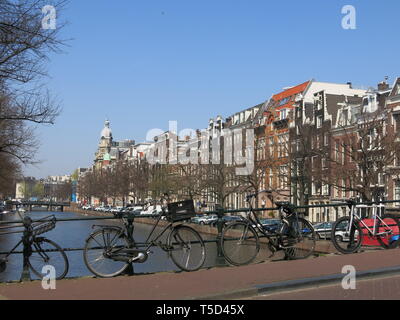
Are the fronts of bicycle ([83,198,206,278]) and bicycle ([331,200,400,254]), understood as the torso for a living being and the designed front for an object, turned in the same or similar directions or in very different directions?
very different directions

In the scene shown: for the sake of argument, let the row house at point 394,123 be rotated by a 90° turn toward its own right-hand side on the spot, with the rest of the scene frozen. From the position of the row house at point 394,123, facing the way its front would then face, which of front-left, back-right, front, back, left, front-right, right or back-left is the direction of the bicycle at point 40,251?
back-left

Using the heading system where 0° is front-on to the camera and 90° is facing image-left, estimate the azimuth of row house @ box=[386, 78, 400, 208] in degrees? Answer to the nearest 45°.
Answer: approximately 45°

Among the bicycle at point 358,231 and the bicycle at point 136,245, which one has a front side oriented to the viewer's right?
the bicycle at point 136,245

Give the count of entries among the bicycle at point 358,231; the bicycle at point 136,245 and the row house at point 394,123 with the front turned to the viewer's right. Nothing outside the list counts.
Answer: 1

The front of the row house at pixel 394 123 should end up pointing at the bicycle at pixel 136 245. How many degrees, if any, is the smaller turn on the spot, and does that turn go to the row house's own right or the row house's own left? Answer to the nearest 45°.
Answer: approximately 45° to the row house's own left

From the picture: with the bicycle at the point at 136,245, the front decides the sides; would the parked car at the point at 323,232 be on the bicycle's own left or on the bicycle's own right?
on the bicycle's own left

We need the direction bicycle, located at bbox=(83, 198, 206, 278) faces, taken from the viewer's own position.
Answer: facing to the right of the viewer

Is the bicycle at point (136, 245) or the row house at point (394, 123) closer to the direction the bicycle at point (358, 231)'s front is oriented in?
the bicycle

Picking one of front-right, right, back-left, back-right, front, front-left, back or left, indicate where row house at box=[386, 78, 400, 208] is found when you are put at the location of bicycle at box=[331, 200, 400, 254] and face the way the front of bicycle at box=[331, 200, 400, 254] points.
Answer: back-right

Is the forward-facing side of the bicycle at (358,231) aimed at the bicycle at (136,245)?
yes

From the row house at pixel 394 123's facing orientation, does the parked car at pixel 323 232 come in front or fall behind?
in front

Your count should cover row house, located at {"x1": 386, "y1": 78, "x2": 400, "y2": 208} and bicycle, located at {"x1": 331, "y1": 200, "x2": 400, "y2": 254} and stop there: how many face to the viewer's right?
0

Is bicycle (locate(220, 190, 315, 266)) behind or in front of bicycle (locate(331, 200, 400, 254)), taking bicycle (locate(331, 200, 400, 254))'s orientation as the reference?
in front

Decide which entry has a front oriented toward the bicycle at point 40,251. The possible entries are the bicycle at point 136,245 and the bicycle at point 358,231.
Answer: the bicycle at point 358,231
